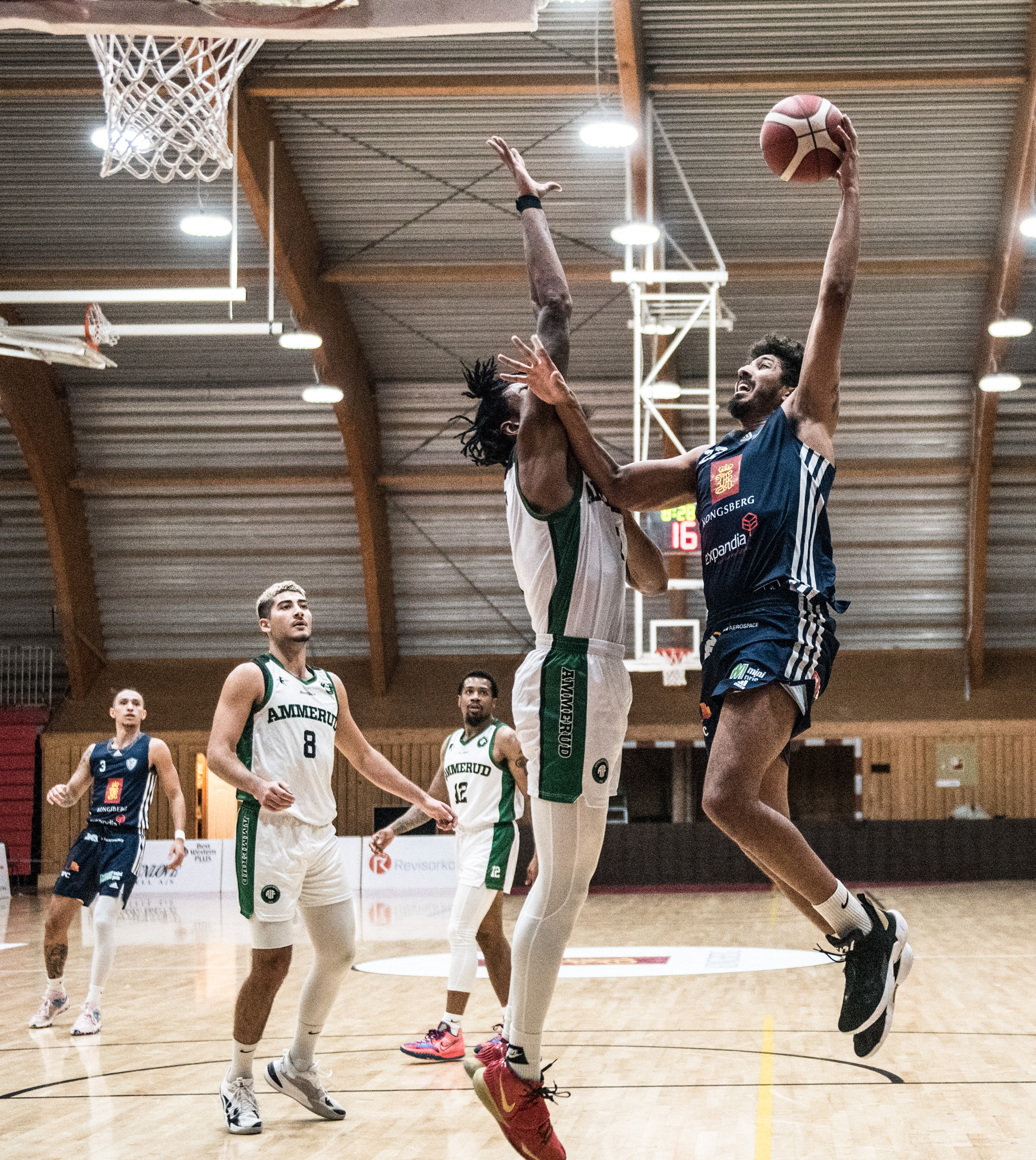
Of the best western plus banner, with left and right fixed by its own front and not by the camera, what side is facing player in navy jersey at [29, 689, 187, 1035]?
front

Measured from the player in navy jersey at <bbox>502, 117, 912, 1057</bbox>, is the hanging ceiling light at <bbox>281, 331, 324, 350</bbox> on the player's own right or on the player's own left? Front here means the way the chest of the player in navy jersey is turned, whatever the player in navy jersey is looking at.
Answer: on the player's own right

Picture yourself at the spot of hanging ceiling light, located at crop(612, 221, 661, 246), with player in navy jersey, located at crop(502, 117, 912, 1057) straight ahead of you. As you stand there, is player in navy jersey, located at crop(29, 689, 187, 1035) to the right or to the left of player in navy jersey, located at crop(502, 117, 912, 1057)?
right

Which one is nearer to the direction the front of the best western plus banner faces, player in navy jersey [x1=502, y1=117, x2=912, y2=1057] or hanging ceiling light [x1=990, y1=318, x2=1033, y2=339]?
the player in navy jersey

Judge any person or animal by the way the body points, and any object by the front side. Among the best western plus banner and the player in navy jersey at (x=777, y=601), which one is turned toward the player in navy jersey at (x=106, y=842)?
the best western plus banner

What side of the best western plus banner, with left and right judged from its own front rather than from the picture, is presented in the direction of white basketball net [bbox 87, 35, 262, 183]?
front

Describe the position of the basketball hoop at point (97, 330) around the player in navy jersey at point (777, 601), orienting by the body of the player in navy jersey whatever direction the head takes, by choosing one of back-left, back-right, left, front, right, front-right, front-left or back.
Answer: right

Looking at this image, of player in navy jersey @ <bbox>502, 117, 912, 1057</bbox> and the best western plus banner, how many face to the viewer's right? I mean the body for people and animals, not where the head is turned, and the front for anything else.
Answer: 0

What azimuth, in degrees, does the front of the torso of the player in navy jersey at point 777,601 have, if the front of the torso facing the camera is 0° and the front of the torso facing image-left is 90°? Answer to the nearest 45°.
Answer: approximately 45°

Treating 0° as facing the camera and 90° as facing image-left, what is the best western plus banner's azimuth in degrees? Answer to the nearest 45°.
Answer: approximately 0°
